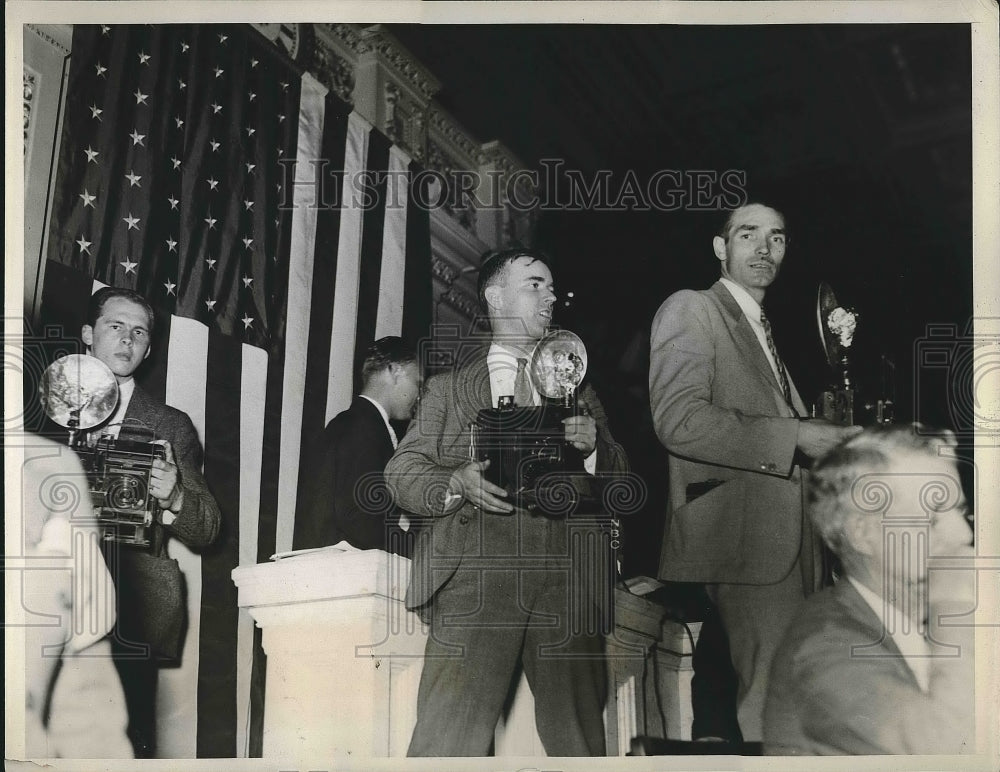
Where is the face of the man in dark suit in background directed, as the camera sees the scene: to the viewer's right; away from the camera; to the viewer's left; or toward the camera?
to the viewer's right

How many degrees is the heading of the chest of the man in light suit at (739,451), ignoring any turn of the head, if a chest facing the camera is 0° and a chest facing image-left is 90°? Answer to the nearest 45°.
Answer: approximately 315°

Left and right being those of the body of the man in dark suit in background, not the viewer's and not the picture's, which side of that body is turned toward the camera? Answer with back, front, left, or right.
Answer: right

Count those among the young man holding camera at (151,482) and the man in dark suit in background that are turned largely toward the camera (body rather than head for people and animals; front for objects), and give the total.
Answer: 1

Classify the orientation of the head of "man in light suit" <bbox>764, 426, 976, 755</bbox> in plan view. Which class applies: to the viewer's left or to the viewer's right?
to the viewer's right

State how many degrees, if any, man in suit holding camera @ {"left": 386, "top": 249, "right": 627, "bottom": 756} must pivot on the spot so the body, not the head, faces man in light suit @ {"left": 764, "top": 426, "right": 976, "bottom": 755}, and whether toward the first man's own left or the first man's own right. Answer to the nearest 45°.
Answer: approximately 45° to the first man's own left

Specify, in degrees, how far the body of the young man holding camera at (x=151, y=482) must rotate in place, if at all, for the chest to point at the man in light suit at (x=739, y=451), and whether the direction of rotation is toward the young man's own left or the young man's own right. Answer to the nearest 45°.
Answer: approximately 90° to the young man's own left

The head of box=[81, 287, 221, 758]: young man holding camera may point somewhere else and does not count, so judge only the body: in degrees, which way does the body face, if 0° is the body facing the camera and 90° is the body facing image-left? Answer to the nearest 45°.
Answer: approximately 0°

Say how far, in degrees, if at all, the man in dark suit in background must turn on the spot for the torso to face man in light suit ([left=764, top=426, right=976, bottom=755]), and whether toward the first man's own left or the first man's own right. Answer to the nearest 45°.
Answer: approximately 90° to the first man's own right
